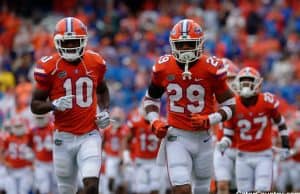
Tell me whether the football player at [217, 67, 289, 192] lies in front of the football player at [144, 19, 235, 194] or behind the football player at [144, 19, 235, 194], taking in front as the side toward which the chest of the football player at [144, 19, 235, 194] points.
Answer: behind

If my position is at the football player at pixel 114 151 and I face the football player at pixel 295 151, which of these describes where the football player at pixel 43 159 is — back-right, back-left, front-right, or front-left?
back-right

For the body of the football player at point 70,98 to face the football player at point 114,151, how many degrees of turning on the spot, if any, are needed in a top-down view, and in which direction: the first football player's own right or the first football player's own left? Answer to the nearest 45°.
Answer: approximately 180°

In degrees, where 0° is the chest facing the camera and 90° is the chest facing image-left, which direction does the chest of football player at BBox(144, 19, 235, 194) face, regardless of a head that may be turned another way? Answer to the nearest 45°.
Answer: approximately 0°

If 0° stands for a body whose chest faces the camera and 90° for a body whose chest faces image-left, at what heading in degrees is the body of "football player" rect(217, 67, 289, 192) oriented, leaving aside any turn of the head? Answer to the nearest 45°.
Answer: approximately 0°
